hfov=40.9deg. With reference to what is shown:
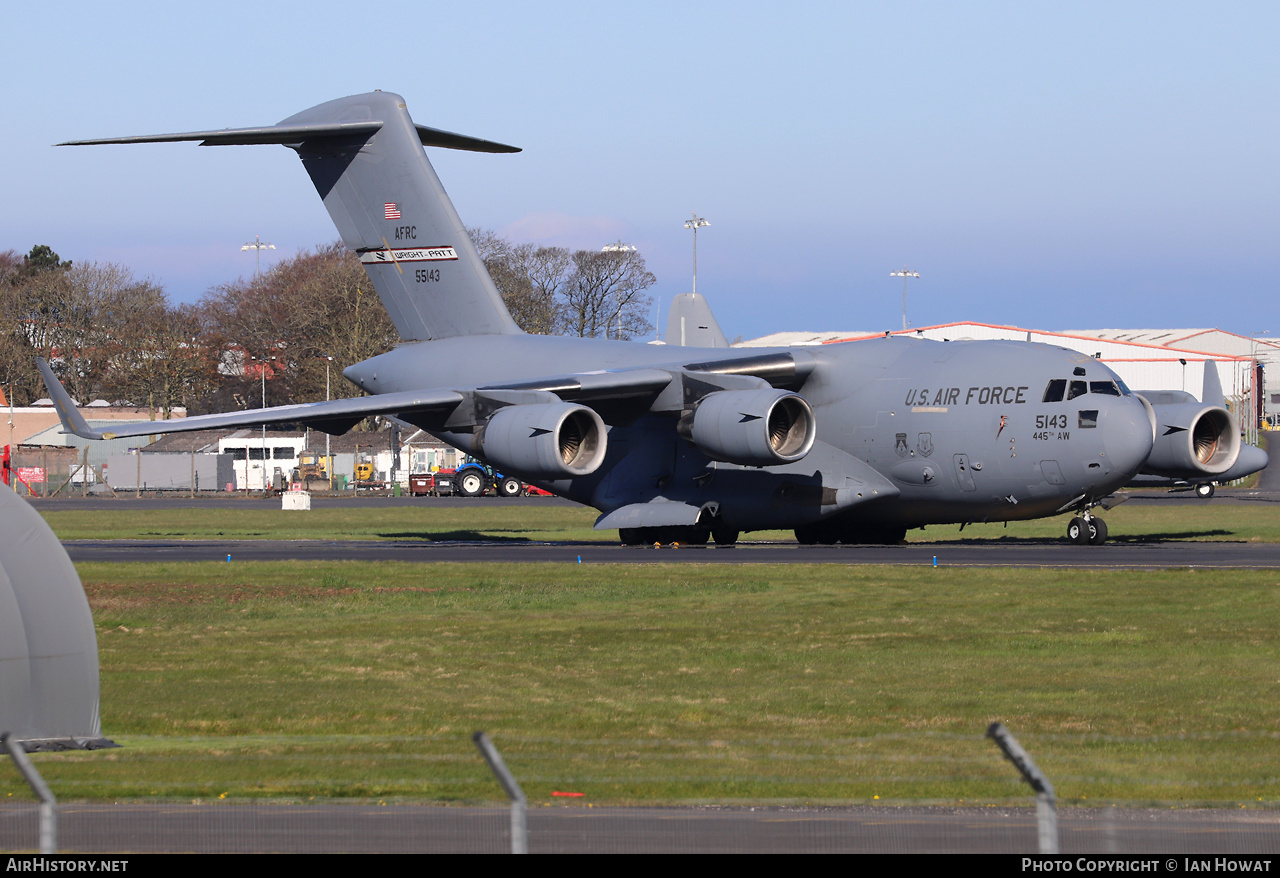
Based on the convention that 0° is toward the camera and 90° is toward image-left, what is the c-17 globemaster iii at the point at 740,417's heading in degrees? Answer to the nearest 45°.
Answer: approximately 315°

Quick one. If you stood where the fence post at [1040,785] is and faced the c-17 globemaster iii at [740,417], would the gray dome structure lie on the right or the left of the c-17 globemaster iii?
left

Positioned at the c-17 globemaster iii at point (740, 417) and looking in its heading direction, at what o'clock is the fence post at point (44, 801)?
The fence post is roughly at 2 o'clock from the c-17 globemaster iii.

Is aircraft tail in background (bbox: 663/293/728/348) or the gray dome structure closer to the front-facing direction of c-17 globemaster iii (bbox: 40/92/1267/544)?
the gray dome structure

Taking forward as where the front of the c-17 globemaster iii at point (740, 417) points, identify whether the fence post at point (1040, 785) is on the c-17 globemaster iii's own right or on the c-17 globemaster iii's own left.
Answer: on the c-17 globemaster iii's own right
